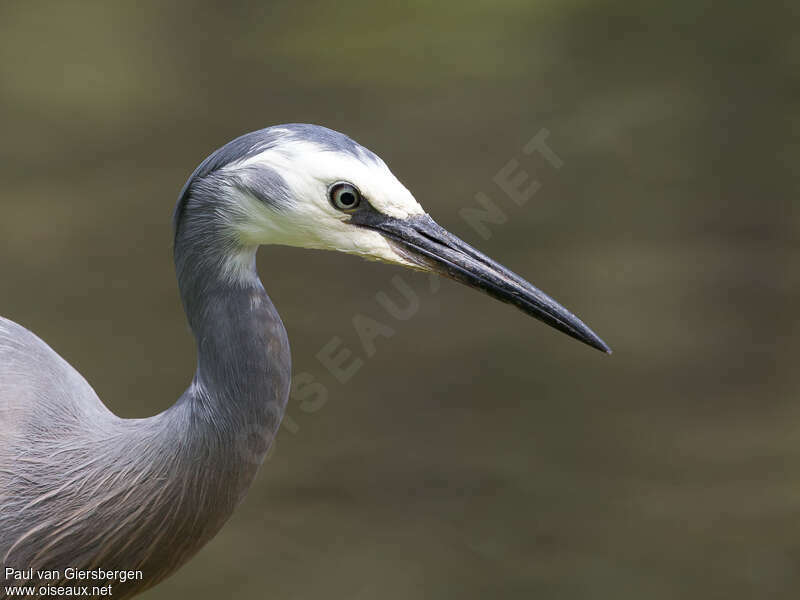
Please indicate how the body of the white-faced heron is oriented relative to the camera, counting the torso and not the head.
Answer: to the viewer's right
